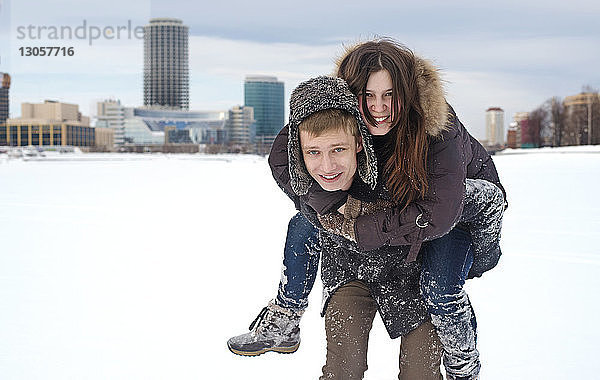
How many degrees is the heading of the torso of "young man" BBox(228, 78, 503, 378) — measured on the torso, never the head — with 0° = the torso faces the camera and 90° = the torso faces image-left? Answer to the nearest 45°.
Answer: approximately 0°
